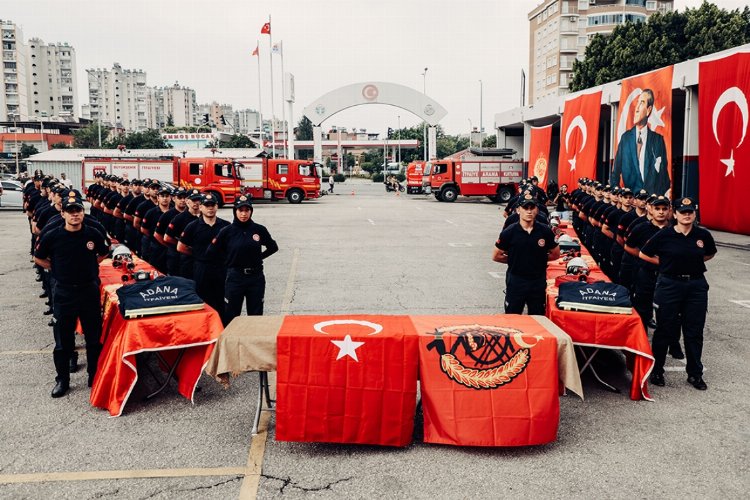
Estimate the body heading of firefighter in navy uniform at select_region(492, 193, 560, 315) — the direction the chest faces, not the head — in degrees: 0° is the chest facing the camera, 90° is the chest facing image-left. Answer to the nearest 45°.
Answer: approximately 0°

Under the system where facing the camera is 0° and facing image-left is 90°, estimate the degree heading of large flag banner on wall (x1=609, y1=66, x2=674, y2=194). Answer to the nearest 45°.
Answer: approximately 45°

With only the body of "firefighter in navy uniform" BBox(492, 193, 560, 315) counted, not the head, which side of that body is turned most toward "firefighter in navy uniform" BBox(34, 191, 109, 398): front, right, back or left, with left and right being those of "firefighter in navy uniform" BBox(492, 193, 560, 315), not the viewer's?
right

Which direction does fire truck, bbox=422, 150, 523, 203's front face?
to the viewer's left

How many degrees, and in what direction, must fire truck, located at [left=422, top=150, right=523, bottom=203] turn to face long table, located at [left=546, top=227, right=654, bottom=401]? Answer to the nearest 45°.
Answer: approximately 90° to its left

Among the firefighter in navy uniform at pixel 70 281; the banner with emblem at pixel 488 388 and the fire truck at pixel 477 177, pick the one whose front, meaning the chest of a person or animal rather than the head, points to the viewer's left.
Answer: the fire truck

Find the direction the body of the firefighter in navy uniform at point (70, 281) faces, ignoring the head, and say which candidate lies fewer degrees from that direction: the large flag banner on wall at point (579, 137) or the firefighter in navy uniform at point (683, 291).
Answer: the firefighter in navy uniform

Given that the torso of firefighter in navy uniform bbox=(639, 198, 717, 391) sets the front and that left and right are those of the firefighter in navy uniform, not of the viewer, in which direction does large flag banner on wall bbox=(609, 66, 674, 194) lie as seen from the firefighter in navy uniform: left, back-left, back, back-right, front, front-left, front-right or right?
back
